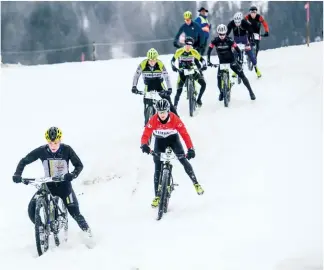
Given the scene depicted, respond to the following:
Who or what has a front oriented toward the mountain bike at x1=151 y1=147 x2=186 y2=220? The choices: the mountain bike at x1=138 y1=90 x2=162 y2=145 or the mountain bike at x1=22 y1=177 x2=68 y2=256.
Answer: the mountain bike at x1=138 y1=90 x2=162 y2=145

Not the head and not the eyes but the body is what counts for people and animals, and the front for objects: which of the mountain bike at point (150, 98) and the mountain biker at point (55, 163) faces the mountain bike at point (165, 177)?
the mountain bike at point (150, 98)

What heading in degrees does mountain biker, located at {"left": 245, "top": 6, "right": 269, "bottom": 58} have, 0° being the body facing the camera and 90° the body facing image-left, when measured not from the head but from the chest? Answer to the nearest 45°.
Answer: approximately 0°

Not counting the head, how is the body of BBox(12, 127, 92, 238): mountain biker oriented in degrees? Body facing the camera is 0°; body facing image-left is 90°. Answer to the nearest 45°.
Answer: approximately 0°

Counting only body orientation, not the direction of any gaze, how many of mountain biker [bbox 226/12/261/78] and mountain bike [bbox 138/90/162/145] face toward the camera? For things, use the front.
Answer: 2

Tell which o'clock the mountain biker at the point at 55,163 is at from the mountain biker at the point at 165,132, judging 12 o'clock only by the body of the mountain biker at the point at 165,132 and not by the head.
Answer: the mountain biker at the point at 55,163 is roughly at 2 o'clock from the mountain biker at the point at 165,132.

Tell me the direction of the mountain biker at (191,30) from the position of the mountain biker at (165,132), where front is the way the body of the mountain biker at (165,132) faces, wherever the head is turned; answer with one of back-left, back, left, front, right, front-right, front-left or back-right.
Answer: back

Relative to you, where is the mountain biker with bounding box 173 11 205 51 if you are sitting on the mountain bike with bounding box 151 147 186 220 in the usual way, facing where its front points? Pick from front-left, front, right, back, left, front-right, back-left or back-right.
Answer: back

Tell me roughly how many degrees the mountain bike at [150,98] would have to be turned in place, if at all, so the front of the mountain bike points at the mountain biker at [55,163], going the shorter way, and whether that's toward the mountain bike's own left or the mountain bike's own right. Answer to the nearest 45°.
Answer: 0° — it already faces them

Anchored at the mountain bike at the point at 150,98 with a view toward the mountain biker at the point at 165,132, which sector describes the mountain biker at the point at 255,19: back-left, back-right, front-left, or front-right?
back-left

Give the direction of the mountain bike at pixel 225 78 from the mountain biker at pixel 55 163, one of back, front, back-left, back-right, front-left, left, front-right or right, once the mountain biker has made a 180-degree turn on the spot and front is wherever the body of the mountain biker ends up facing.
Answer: front-right
